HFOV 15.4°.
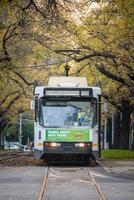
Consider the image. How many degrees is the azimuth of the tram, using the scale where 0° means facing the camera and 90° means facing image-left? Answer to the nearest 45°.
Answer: approximately 0°

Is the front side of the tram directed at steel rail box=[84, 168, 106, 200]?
yes

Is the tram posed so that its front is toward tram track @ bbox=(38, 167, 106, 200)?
yes
